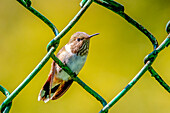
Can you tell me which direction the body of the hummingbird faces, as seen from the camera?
to the viewer's right
